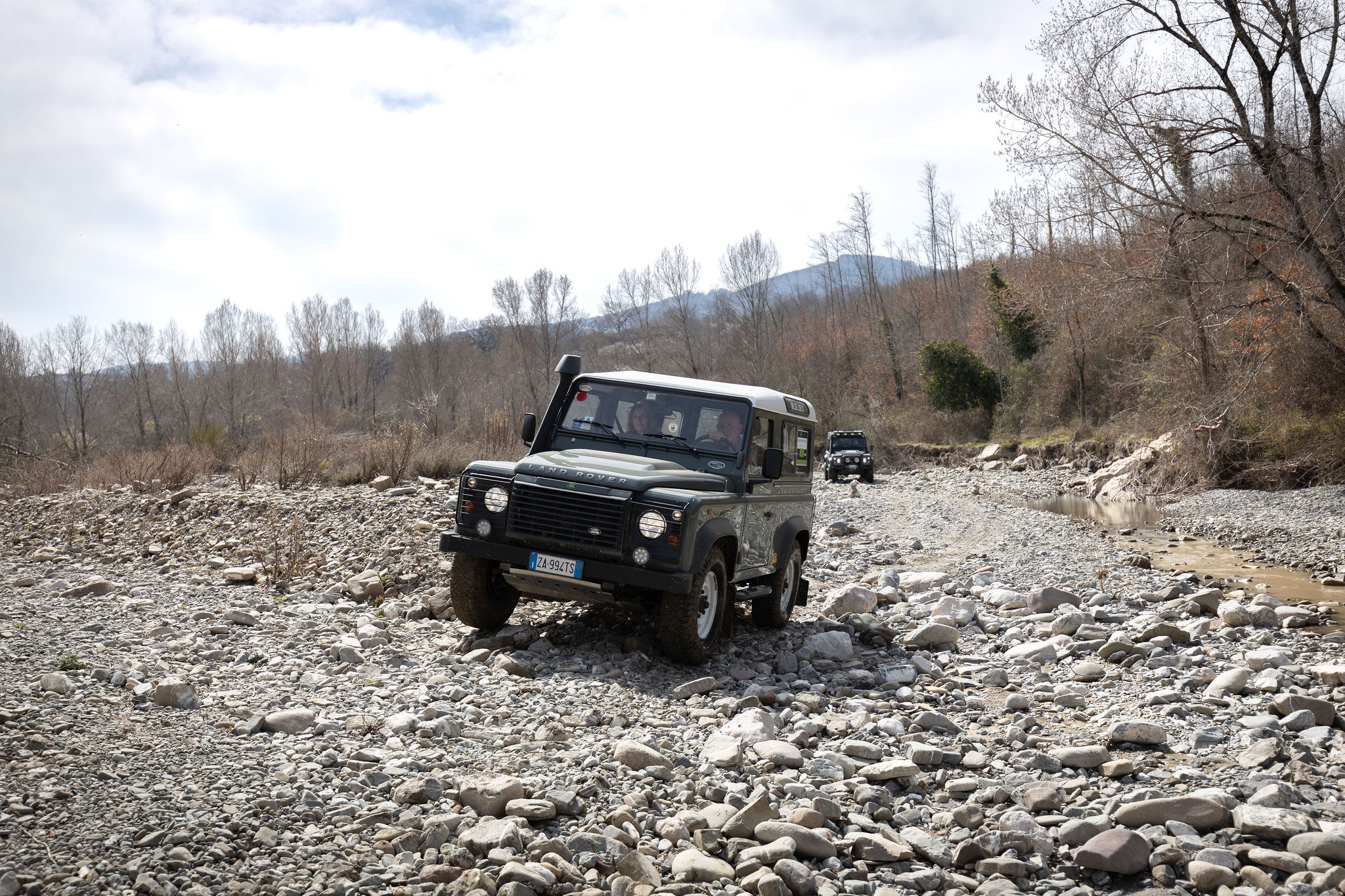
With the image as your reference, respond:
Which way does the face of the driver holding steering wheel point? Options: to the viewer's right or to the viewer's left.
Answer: to the viewer's left

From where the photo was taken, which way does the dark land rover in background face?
toward the camera

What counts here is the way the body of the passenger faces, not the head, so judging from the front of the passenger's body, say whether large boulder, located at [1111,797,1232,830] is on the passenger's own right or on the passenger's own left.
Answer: on the passenger's own left

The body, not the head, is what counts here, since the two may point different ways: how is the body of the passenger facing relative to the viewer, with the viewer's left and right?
facing the viewer and to the left of the viewer

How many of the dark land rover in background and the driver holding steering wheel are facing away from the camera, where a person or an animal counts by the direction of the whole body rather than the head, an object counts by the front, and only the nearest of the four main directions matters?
0

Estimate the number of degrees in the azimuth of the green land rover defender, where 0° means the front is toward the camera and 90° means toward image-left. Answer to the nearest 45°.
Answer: approximately 45°

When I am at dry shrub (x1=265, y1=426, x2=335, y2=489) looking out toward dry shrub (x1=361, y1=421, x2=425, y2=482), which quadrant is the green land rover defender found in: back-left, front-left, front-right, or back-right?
front-right

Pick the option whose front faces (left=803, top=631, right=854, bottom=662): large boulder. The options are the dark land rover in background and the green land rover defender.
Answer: the dark land rover in background

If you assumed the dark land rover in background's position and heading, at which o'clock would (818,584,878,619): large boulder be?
The large boulder is roughly at 12 o'clock from the dark land rover in background.

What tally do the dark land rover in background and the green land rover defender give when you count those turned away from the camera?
0
